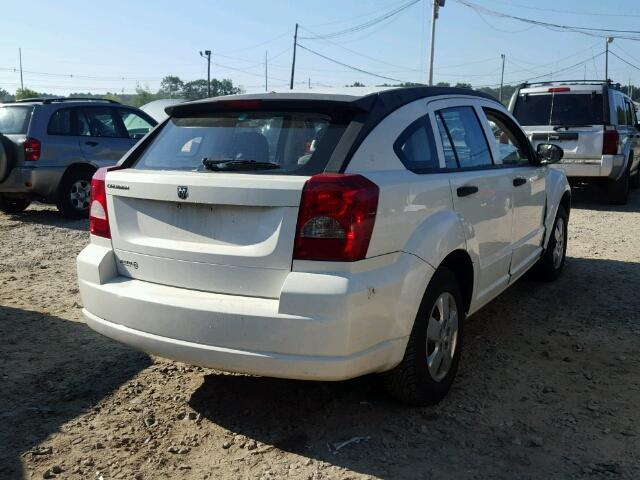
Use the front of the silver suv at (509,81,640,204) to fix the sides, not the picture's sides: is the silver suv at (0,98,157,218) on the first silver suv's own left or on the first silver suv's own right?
on the first silver suv's own left

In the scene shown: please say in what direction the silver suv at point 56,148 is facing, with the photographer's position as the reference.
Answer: facing away from the viewer and to the right of the viewer

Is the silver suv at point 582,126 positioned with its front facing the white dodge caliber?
no

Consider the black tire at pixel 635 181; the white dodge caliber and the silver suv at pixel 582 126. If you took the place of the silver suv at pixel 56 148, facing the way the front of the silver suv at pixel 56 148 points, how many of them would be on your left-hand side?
0

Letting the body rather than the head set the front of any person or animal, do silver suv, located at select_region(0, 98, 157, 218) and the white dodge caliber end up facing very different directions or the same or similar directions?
same or similar directions

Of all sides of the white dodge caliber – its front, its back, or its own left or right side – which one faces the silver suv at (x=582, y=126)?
front

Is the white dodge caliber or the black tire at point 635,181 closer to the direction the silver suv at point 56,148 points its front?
the black tire

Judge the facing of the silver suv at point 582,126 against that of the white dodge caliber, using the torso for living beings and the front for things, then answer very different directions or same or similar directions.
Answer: same or similar directions

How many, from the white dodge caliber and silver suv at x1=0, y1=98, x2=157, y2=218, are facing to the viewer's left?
0

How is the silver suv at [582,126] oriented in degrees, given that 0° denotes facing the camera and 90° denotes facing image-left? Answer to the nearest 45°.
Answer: approximately 180°

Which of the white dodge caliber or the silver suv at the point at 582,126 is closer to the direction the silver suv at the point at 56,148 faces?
the silver suv

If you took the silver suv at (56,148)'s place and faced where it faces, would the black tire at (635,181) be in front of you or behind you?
in front

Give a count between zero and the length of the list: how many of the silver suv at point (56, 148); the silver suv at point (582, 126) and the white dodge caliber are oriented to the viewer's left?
0

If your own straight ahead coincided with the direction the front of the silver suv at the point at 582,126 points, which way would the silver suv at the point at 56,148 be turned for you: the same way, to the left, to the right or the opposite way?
the same way

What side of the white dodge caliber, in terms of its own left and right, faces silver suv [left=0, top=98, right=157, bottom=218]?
left

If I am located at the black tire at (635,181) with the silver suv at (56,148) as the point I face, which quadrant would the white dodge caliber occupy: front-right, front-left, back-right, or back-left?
front-left

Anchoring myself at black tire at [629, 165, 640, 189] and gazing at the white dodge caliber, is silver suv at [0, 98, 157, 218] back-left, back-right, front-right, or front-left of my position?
front-right

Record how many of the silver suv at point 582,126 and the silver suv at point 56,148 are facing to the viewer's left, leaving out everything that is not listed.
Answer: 0
